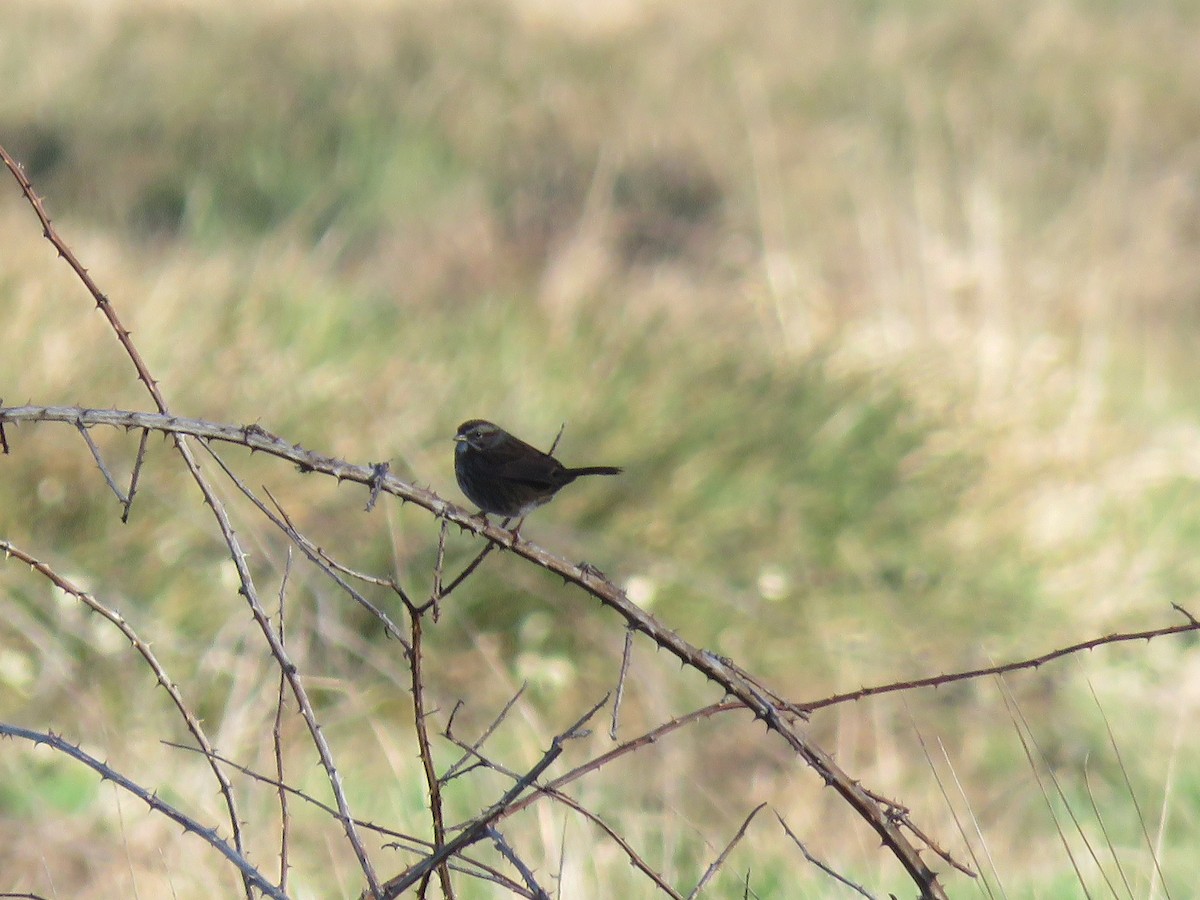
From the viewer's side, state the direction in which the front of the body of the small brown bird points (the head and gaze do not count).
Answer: to the viewer's left
